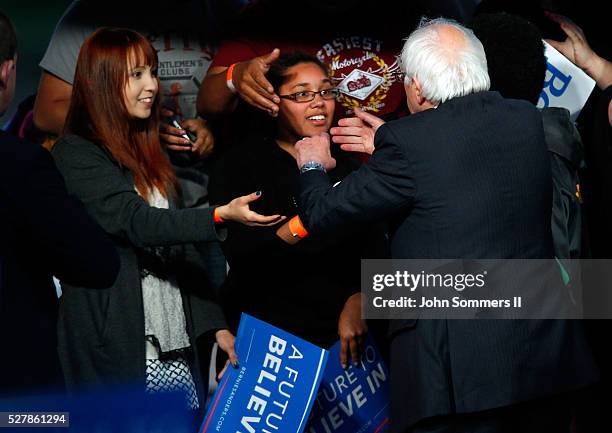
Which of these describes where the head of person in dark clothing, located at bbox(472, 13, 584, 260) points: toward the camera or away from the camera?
away from the camera

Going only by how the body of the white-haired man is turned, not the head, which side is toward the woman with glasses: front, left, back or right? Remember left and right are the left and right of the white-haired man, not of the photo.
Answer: front

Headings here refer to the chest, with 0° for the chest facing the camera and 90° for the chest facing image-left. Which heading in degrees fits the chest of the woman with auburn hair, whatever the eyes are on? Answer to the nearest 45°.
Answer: approximately 315°

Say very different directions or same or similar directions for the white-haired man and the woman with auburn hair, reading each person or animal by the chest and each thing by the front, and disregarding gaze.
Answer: very different directions

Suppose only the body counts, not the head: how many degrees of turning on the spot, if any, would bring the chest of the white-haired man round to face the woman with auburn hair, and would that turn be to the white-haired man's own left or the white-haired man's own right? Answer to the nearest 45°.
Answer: approximately 45° to the white-haired man's own left

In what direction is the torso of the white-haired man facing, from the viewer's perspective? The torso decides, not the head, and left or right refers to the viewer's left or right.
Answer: facing away from the viewer and to the left of the viewer

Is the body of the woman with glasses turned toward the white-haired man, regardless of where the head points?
yes

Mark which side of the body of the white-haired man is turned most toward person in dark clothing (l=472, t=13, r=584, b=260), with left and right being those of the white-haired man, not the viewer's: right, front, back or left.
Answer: right

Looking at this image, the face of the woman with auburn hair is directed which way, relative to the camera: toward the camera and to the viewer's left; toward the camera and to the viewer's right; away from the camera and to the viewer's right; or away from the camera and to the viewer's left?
toward the camera and to the viewer's right

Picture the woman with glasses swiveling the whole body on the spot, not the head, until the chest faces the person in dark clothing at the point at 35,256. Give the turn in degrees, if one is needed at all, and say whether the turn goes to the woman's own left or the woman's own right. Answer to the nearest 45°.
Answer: approximately 90° to the woman's own right

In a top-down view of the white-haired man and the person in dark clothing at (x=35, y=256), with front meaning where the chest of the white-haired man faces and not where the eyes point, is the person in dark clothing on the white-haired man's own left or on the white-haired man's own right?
on the white-haired man's own left

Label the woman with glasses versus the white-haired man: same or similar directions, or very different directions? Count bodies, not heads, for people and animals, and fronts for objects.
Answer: very different directions

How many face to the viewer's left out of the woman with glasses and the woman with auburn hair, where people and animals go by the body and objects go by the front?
0
